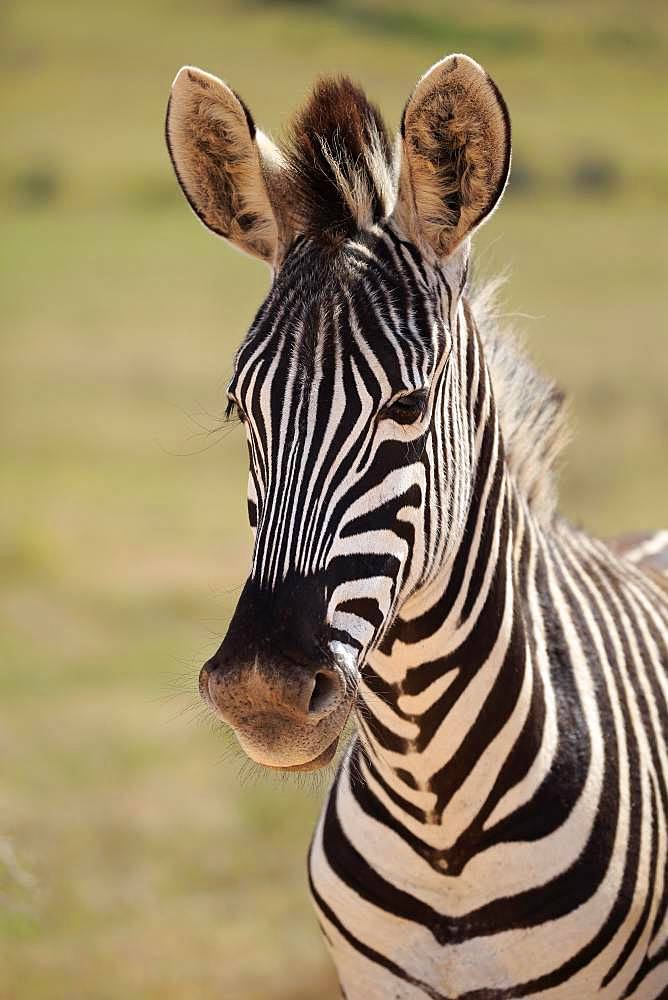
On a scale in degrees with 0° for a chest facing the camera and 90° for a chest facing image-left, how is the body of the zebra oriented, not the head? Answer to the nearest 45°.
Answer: approximately 45°
